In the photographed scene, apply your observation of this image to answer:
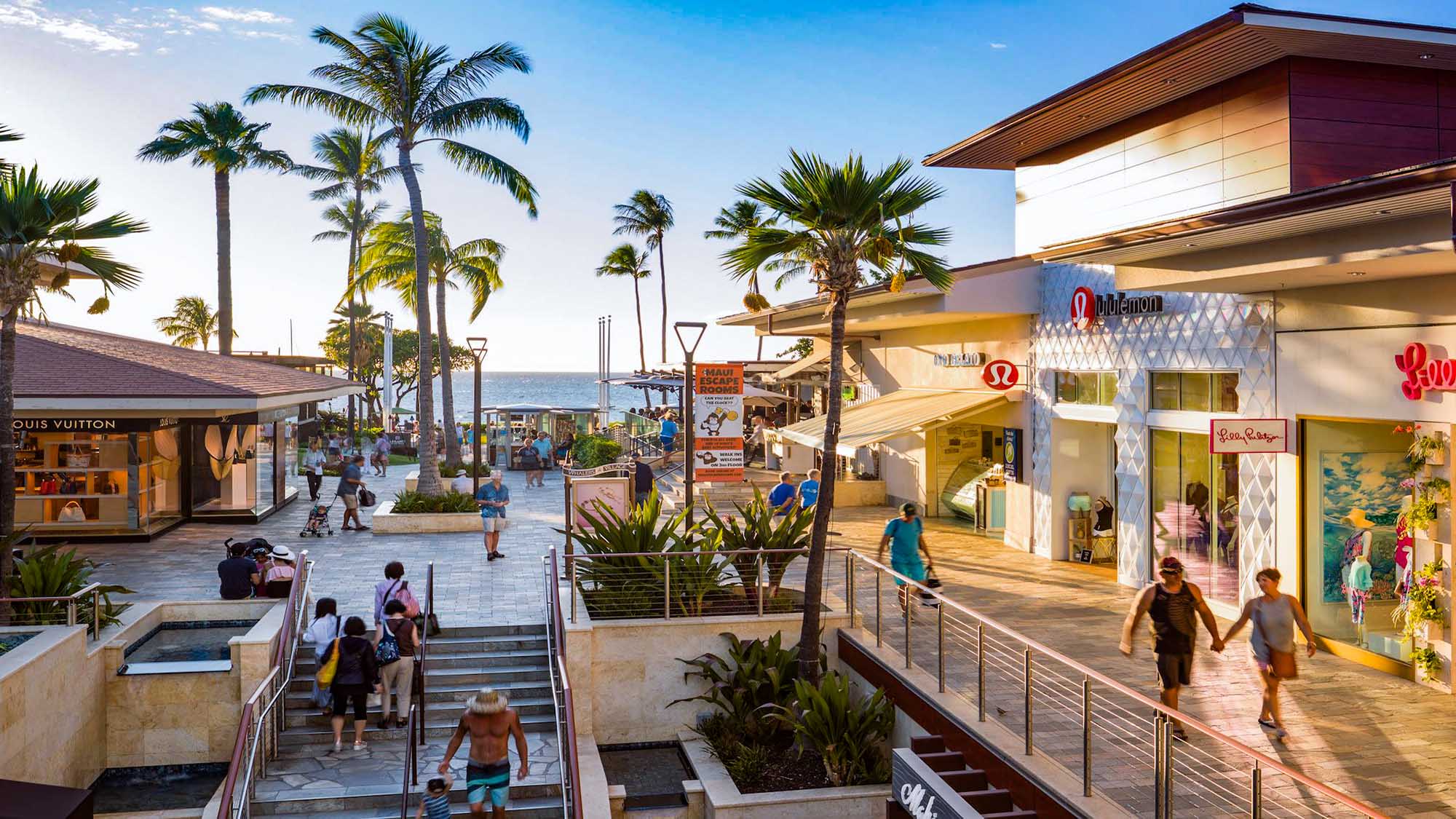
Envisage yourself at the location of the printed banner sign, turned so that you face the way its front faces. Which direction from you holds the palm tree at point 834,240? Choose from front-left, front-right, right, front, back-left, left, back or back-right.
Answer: front

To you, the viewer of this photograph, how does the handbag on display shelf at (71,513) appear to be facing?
facing the viewer

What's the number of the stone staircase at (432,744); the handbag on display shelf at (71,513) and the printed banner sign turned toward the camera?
3

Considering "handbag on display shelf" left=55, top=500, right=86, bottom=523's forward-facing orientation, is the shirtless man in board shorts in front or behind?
in front

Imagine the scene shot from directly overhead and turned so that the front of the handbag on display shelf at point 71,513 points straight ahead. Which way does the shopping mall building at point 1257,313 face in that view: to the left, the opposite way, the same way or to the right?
to the right

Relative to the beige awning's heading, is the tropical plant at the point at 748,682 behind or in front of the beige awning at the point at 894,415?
in front

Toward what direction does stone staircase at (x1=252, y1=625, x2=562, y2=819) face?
toward the camera

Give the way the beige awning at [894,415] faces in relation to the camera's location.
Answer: facing the viewer and to the left of the viewer

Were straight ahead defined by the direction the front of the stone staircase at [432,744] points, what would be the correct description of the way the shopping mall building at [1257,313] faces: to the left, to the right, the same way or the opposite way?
to the right

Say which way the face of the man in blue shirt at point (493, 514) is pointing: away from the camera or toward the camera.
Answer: toward the camera

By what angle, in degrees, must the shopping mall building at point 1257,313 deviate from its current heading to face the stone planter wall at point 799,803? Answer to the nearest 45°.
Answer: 0° — it already faces it

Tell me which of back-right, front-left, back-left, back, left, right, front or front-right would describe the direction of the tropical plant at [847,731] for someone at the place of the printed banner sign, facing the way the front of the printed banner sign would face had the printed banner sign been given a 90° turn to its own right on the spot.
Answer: left

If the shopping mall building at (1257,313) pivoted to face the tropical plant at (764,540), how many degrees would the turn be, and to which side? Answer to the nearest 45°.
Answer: approximately 45° to its right

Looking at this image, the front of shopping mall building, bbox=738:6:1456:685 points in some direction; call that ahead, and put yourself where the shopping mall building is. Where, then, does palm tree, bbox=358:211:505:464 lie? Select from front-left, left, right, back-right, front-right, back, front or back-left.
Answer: right

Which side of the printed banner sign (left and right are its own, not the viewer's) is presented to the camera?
front

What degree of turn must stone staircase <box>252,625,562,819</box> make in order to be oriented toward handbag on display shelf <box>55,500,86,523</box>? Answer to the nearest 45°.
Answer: approximately 135° to its right

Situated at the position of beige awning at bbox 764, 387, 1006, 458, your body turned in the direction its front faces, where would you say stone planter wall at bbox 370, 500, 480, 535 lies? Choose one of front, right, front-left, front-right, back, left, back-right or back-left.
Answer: front-right

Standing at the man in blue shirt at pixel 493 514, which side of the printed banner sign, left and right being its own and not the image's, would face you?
right
